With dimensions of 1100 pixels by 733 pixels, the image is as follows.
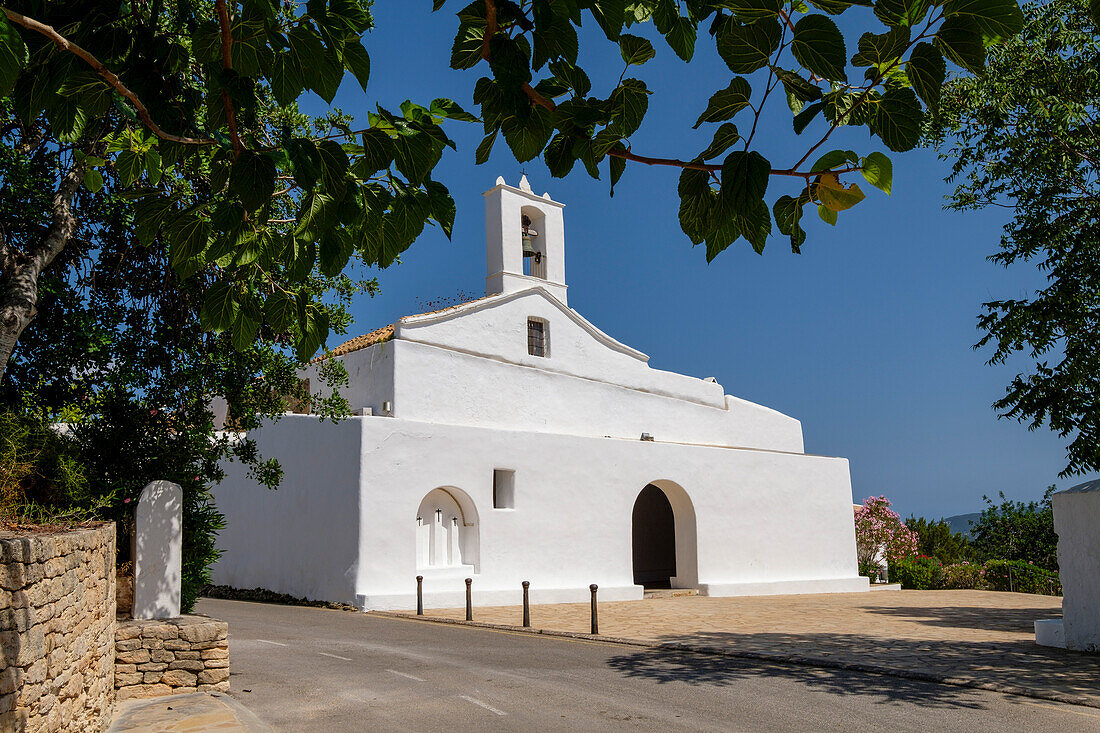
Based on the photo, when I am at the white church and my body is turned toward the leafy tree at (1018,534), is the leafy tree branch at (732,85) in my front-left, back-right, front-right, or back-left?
back-right

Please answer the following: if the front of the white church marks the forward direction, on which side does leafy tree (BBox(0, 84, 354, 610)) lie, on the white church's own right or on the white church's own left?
on the white church's own right

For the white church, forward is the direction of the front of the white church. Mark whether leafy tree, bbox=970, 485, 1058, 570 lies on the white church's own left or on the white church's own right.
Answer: on the white church's own left

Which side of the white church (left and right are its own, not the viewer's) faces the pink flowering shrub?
left

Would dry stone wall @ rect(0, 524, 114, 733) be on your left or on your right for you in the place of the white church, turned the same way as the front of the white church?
on your right

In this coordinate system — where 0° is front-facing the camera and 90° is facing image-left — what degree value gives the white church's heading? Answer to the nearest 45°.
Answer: approximately 315°

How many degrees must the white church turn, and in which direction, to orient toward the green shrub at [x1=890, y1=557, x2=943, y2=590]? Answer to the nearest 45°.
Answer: approximately 90° to its left

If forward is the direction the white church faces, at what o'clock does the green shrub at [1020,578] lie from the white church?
The green shrub is roughly at 10 o'clock from the white church.

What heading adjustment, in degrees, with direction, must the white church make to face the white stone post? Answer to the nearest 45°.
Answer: approximately 45° to its right

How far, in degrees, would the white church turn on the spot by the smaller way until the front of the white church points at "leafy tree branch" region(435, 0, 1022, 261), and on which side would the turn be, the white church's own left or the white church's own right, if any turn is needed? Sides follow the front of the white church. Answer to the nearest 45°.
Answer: approximately 45° to the white church's own right

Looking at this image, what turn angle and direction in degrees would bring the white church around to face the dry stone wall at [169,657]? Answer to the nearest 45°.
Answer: approximately 45° to its right

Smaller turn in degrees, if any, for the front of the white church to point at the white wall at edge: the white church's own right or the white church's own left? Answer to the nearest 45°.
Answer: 0° — it already faces it
